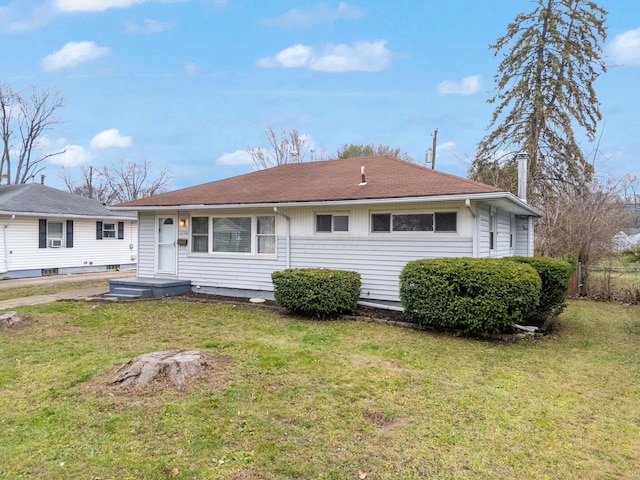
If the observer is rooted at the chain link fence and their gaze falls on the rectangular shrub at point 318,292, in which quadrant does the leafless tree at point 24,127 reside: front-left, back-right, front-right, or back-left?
front-right

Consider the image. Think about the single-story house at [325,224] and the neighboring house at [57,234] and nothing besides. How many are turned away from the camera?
0

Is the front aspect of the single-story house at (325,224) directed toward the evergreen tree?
no

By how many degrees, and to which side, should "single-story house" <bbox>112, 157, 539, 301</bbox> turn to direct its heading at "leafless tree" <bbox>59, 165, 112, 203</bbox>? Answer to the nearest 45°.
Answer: approximately 90° to its right

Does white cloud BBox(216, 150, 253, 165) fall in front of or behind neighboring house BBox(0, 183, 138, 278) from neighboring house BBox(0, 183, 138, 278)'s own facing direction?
behind

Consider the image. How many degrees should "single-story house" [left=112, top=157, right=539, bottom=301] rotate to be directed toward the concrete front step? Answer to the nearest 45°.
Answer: approximately 45° to its right

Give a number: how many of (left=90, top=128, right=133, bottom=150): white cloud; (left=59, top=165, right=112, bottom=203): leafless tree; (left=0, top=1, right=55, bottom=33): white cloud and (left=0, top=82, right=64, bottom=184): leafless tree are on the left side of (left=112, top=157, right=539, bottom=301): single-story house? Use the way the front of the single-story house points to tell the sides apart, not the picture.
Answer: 0

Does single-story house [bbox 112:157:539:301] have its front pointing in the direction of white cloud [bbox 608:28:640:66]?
no

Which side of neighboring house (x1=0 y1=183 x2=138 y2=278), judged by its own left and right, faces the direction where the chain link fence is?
left

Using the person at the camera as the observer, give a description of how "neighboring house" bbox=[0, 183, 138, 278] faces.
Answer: facing the viewer and to the left of the viewer

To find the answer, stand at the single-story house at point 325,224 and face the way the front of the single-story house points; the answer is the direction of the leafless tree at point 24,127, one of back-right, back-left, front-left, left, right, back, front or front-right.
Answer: right
